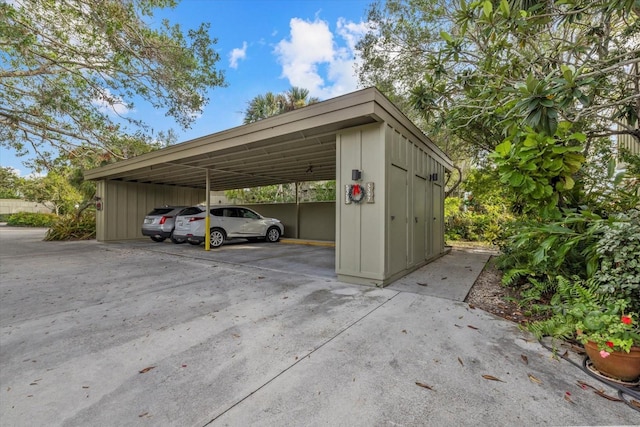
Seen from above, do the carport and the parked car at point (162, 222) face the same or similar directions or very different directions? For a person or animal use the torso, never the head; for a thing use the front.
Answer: very different directions

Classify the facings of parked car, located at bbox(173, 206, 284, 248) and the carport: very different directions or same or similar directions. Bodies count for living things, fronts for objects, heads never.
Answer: very different directions

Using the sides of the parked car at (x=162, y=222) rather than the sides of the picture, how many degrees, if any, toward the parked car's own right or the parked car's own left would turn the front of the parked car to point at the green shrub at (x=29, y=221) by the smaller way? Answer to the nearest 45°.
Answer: approximately 90° to the parked car's own left

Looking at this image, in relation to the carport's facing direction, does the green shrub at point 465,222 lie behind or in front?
behind

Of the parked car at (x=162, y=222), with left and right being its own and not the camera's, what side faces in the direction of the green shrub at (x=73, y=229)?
left

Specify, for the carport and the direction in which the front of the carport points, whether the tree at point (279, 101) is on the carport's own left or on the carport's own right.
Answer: on the carport's own right

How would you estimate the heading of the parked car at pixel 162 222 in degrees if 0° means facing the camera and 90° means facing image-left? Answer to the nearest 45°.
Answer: approximately 225°

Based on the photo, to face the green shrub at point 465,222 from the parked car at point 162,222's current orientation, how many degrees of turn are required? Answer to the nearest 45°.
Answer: approximately 45° to its right

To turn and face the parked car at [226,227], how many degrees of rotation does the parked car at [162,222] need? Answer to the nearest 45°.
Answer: approximately 90° to its right

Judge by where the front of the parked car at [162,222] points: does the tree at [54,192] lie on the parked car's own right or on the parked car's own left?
on the parked car's own left
